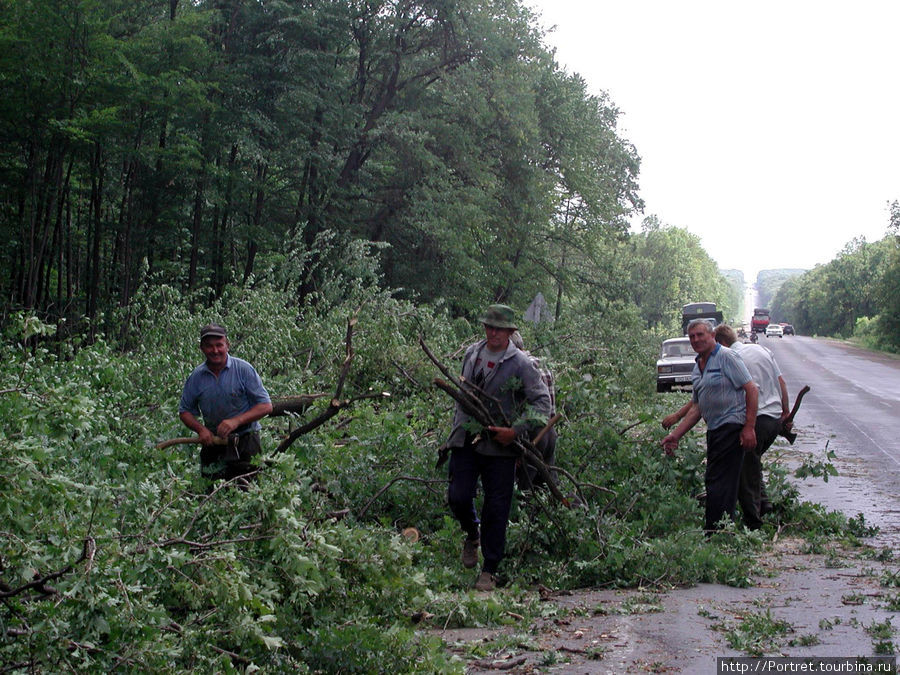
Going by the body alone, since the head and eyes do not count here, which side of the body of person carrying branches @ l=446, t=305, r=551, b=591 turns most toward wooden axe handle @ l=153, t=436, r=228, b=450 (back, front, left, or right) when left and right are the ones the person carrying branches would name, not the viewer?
right

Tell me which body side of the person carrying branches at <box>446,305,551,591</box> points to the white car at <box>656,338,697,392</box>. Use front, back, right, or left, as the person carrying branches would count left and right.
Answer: back

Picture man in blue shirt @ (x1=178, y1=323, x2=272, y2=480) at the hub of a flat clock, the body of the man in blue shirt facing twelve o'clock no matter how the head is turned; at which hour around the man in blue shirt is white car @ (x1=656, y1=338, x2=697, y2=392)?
The white car is roughly at 7 o'clock from the man in blue shirt.

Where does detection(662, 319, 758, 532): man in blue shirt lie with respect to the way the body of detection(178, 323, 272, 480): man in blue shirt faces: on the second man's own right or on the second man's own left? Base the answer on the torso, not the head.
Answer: on the second man's own left

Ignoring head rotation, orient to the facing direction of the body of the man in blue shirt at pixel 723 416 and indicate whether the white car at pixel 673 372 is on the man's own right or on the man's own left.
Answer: on the man's own right

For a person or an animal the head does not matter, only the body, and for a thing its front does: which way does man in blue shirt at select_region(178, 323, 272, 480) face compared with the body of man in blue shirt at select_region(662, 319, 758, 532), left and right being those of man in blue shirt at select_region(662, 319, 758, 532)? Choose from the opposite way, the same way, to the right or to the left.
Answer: to the left

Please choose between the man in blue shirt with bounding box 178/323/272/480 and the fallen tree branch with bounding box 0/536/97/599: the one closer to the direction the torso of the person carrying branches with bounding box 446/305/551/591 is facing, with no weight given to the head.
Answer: the fallen tree branch

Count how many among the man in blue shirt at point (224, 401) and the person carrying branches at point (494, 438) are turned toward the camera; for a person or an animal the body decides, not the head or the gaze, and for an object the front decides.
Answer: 2

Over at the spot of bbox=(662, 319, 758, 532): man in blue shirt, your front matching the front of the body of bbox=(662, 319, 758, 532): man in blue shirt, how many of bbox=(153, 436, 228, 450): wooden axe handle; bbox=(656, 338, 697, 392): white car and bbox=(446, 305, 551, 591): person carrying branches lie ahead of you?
2

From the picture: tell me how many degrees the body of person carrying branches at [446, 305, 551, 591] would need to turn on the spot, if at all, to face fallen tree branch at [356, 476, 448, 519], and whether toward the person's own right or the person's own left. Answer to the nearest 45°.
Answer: approximately 135° to the person's own right

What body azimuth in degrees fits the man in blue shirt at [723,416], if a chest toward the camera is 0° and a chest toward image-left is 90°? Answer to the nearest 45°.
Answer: approximately 45°
